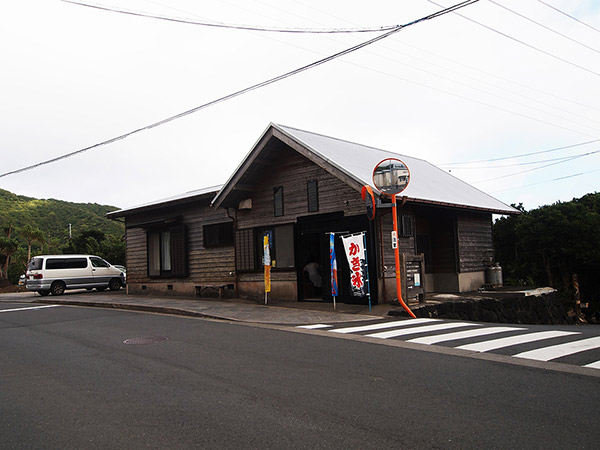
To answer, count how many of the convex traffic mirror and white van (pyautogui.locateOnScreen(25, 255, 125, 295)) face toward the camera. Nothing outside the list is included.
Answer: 1

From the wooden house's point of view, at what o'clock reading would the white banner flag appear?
The white banner flag is roughly at 10 o'clock from the wooden house.

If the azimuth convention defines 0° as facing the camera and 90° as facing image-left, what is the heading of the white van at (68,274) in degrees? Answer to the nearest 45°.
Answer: approximately 225°

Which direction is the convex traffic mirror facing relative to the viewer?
toward the camera

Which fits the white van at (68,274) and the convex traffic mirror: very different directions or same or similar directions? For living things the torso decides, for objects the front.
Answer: very different directions

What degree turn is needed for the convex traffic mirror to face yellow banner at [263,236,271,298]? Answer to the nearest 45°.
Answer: approximately 135° to its right

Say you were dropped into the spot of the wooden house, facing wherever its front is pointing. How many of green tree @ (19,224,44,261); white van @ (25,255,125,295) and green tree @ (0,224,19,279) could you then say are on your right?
3

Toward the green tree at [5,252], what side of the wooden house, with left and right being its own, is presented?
right
